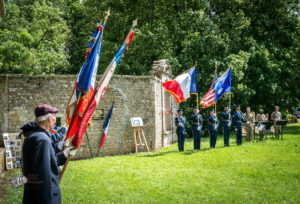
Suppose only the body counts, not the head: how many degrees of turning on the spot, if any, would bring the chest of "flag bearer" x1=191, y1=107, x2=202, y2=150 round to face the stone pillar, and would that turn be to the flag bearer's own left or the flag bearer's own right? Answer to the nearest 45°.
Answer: approximately 90° to the flag bearer's own right

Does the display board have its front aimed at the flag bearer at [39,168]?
yes

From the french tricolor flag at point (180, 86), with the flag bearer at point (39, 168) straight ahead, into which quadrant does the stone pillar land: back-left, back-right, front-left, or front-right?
back-right

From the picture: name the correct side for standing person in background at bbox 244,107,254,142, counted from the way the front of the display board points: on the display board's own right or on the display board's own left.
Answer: on the display board's own left

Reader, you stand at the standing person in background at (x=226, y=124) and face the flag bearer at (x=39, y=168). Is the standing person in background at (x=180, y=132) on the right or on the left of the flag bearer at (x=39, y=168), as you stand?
right

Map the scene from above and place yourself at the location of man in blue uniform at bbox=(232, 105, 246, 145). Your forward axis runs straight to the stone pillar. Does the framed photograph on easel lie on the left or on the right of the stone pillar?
left

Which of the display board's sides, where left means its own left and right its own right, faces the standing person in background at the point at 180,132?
left

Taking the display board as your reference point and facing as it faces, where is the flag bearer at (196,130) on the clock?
The flag bearer is roughly at 9 o'clock from the display board.

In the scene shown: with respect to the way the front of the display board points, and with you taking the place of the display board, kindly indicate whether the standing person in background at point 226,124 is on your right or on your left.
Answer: on your left
